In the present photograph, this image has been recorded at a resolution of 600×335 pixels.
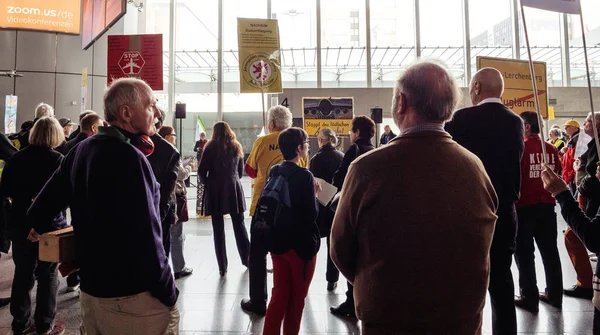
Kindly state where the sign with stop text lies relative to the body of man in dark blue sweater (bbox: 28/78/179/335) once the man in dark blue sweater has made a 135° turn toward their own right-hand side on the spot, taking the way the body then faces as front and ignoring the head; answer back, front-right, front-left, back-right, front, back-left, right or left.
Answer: back

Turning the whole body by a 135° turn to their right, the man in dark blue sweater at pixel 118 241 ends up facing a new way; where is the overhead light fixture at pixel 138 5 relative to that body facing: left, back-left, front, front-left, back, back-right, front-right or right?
back

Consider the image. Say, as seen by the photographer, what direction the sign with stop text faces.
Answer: facing the viewer

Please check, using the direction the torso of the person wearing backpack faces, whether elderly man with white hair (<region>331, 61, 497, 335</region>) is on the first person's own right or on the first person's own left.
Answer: on the first person's own right

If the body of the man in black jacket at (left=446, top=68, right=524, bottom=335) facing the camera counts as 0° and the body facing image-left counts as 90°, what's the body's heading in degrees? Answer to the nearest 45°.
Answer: approximately 135°

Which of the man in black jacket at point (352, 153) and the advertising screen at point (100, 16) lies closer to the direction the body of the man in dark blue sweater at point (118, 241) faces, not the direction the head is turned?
the man in black jacket

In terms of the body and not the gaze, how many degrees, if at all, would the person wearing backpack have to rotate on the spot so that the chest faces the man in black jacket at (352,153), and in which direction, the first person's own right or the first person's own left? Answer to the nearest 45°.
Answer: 0° — they already face them

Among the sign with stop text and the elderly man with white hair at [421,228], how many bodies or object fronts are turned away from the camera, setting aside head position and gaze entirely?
1

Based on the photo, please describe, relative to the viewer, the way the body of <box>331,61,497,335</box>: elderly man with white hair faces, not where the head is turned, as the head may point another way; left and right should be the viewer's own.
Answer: facing away from the viewer

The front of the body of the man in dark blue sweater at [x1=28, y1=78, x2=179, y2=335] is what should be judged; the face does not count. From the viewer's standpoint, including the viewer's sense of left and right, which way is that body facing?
facing away from the viewer and to the right of the viewer

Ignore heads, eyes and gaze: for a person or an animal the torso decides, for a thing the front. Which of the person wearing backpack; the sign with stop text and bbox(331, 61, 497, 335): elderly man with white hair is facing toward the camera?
the sign with stop text

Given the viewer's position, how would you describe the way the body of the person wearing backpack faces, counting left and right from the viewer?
facing away from the viewer and to the right of the viewer

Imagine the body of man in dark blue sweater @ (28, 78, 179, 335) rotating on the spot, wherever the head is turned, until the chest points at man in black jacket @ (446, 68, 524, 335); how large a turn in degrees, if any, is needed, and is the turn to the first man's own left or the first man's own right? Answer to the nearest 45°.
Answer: approximately 45° to the first man's own right

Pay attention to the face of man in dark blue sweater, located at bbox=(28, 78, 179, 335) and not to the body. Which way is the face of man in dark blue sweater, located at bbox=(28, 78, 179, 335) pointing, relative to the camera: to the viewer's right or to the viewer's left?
to the viewer's right
